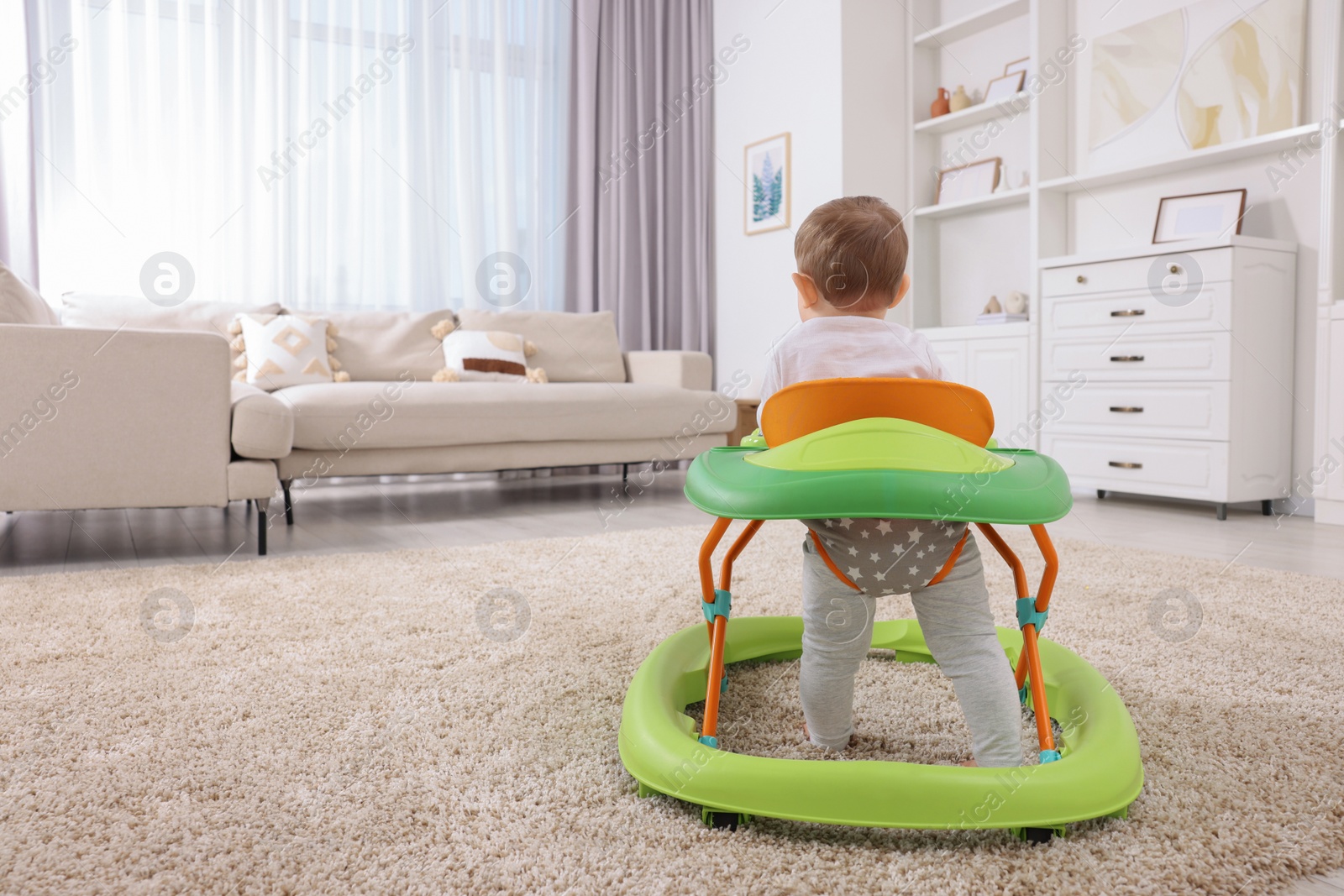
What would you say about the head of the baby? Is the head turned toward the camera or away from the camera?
away from the camera

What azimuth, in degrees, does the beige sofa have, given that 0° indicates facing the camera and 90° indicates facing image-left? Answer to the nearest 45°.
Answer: approximately 315°

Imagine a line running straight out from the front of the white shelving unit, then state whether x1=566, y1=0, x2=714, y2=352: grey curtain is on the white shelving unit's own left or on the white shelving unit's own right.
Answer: on the white shelving unit's own right

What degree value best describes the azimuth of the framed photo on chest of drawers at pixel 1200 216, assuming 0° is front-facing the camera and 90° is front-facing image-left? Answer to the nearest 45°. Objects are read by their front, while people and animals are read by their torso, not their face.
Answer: approximately 45°

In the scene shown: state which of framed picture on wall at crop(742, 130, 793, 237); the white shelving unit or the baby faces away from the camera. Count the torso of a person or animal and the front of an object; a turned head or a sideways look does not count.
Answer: the baby

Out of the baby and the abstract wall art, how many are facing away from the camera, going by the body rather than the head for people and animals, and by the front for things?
1

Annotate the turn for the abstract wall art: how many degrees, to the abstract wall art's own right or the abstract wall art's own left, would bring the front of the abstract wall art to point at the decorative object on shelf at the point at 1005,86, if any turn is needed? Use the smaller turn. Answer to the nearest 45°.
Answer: approximately 90° to the abstract wall art's own right

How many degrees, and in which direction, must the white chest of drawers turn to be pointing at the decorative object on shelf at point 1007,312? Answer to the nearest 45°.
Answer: approximately 90° to its right

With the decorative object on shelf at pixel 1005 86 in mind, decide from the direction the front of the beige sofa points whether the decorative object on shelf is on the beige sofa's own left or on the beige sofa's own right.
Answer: on the beige sofa's own left

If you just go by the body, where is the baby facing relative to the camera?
away from the camera
